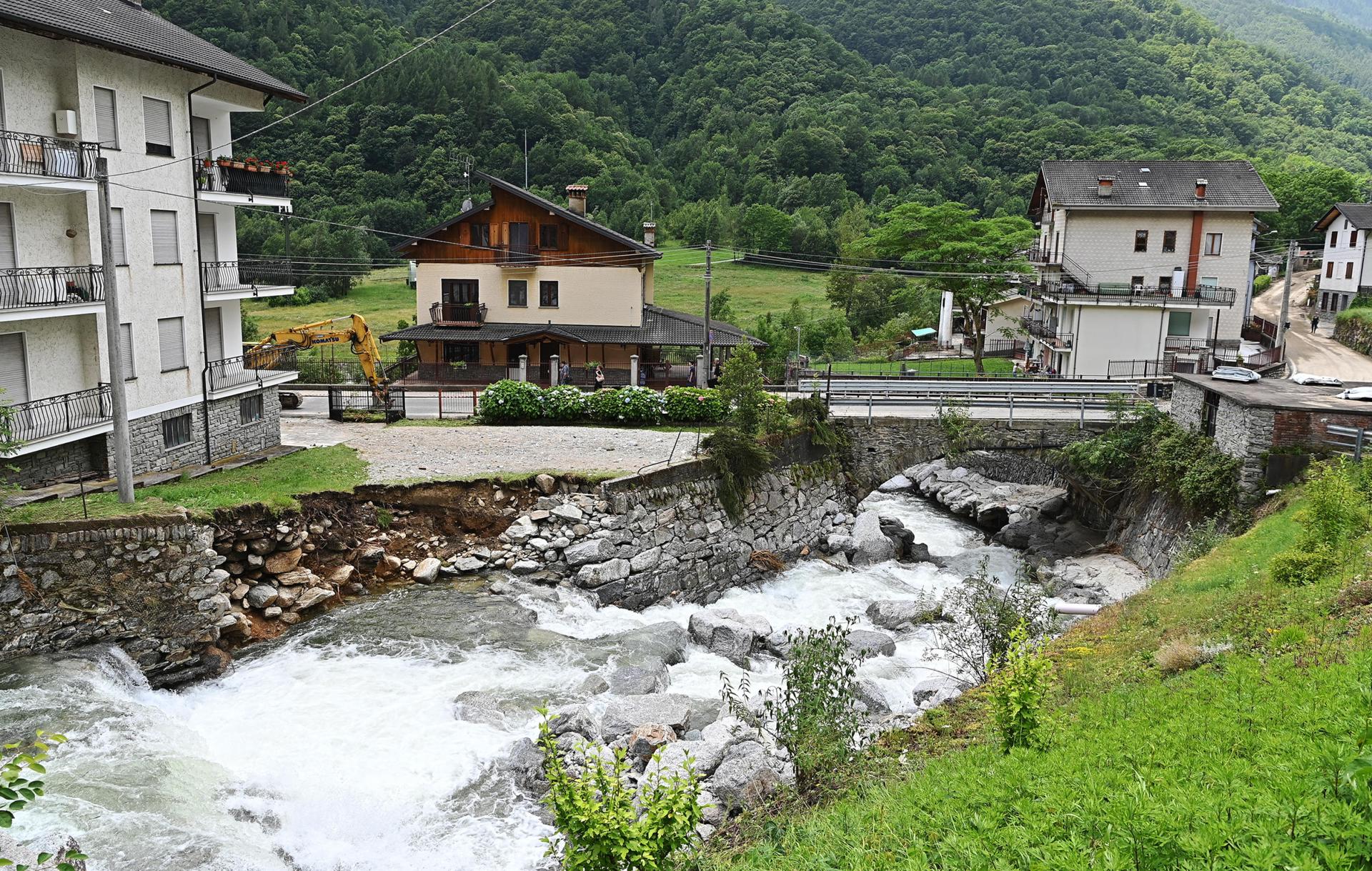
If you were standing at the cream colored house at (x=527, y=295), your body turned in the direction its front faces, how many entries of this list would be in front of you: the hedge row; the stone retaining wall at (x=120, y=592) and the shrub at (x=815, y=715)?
3

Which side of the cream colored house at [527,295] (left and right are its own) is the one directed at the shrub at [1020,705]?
front

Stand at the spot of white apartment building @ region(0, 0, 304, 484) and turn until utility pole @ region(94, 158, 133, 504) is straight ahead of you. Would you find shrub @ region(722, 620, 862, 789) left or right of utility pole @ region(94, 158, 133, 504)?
left

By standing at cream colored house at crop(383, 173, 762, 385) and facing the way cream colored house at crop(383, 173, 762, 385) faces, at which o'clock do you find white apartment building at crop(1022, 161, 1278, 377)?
The white apartment building is roughly at 9 o'clock from the cream colored house.

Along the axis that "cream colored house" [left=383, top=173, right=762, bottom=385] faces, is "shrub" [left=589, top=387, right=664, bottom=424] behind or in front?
in front

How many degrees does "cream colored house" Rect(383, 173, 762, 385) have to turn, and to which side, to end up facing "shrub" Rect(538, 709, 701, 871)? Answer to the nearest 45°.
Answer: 0° — it already faces it

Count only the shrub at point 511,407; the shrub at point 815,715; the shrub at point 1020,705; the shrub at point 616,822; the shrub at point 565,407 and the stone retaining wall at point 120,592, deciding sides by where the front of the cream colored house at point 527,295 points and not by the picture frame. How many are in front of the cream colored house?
6

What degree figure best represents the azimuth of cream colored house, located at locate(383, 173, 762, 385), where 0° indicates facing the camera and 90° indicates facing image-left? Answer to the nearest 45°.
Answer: approximately 0°

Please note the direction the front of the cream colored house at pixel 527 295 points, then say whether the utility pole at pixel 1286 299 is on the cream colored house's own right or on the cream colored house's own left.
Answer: on the cream colored house's own left

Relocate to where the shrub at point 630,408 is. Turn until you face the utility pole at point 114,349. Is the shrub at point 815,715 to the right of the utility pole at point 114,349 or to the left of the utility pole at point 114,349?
left

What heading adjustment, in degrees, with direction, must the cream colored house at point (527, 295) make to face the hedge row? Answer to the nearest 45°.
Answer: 0° — it already faces it

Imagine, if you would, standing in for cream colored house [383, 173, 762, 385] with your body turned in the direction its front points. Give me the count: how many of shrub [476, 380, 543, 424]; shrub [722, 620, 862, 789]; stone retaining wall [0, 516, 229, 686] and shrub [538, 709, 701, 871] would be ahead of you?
4

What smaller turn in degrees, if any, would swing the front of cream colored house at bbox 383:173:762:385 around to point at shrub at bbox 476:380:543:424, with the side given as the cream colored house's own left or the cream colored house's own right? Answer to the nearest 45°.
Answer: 0° — it already faces it

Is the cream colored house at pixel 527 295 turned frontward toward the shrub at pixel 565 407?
yes
